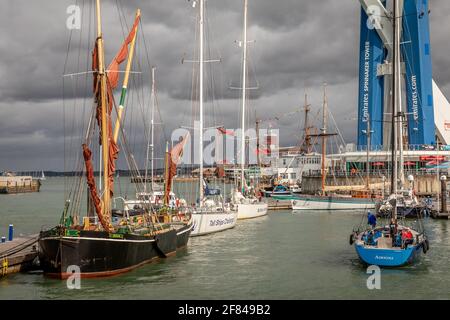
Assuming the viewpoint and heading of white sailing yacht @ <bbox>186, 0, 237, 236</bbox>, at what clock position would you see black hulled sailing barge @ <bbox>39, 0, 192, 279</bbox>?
The black hulled sailing barge is roughly at 11 o'clock from the white sailing yacht.

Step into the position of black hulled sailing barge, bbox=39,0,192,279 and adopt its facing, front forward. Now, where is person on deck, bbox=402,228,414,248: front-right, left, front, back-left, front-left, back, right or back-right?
back-left

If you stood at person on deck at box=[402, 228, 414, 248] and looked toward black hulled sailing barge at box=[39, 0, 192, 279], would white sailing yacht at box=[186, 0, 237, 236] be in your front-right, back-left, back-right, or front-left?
front-right

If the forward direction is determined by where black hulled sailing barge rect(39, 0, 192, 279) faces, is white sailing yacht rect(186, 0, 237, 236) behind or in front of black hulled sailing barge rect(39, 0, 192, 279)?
behind

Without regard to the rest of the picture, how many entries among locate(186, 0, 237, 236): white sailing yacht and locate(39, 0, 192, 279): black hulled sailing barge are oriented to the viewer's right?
0

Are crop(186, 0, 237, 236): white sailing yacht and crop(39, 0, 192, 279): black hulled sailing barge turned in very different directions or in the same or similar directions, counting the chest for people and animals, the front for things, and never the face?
same or similar directions

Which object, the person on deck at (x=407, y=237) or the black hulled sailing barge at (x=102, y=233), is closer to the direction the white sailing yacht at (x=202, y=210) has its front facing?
the black hulled sailing barge

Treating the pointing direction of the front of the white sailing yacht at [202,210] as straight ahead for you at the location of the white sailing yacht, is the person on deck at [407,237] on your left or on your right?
on your left
